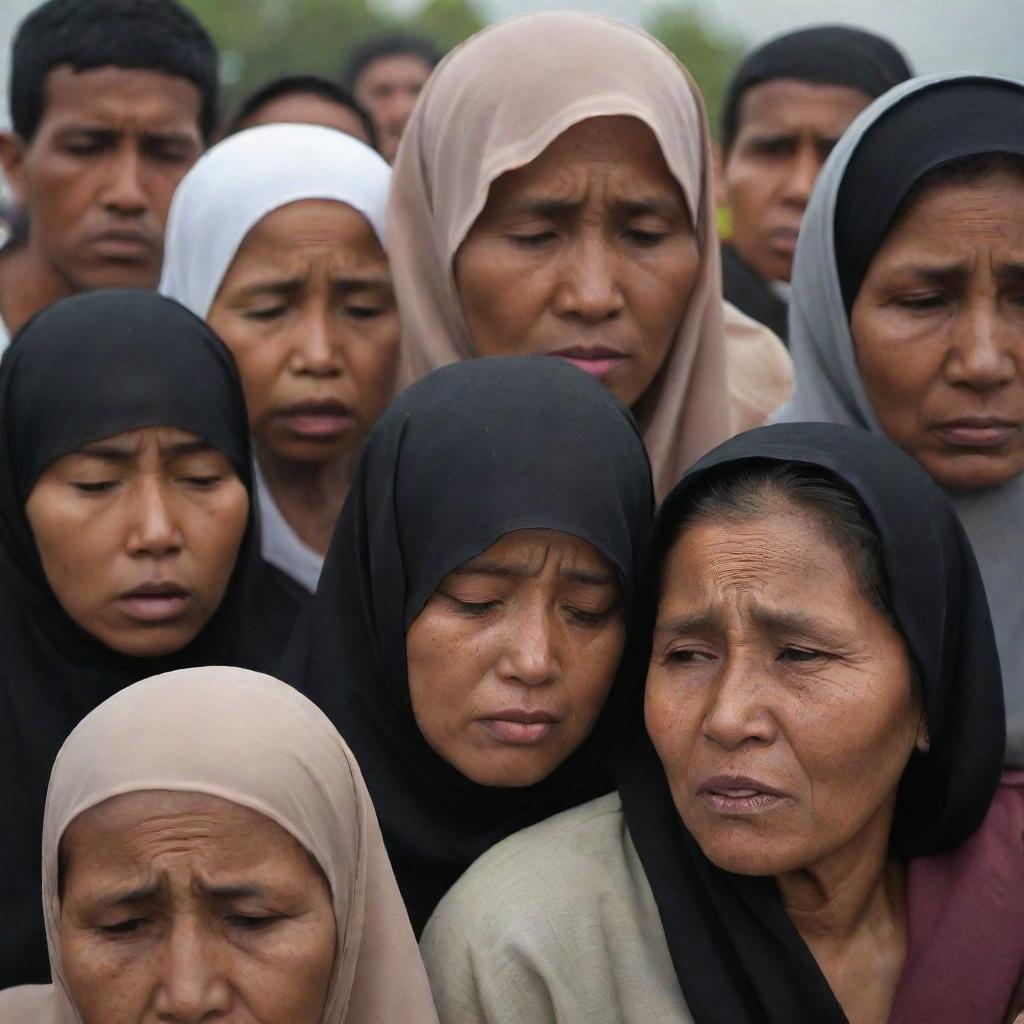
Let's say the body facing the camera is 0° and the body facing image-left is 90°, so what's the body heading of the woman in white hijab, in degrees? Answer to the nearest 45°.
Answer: approximately 0°

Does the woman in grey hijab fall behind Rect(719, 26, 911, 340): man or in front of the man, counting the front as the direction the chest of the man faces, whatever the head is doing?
in front

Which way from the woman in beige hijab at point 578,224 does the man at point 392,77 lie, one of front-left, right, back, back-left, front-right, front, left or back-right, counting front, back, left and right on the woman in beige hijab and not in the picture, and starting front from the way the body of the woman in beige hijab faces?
back

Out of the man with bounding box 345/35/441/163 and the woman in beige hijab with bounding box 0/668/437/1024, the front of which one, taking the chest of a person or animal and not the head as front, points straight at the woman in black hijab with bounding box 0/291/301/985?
the man

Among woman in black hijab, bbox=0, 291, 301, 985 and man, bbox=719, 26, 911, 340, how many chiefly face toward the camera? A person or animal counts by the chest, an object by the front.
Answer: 2

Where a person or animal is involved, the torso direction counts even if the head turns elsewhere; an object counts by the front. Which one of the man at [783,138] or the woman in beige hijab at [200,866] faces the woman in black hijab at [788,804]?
the man

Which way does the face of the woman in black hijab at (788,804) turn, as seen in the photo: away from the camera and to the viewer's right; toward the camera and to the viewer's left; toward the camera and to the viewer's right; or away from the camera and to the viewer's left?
toward the camera and to the viewer's left

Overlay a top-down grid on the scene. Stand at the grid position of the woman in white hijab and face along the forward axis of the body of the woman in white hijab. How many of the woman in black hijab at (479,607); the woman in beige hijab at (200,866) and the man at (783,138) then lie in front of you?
2
